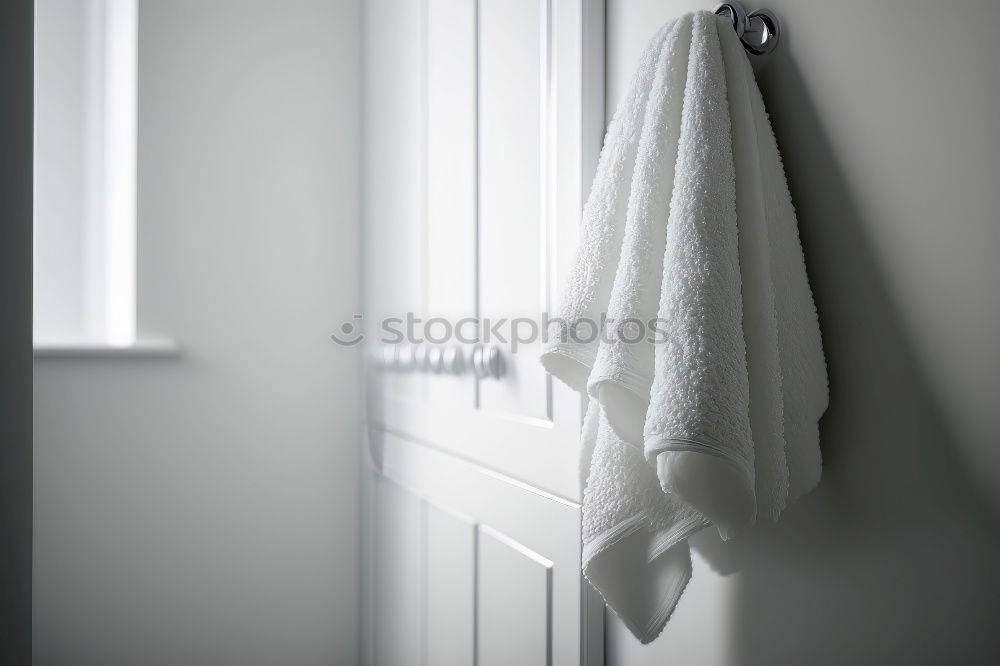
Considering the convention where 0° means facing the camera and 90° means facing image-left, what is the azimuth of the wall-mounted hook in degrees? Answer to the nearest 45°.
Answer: approximately 45°
